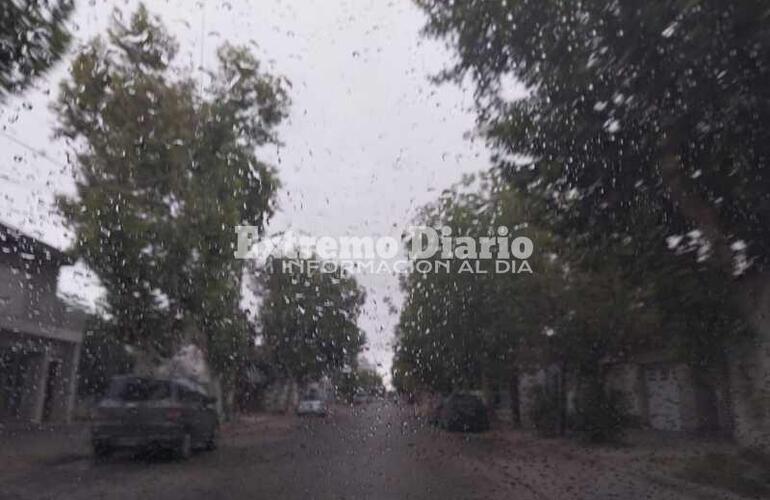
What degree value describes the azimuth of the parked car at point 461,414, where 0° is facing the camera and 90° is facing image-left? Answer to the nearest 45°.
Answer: approximately 180°

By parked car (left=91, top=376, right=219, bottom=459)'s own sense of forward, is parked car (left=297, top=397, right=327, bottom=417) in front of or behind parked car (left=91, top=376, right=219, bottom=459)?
in front

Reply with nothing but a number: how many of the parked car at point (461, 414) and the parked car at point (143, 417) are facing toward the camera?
0

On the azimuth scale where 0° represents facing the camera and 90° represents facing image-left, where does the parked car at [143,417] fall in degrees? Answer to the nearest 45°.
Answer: approximately 225°

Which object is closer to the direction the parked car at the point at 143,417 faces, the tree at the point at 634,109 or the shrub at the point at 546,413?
the shrub

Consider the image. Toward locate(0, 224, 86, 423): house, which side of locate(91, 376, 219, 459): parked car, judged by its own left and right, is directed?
left

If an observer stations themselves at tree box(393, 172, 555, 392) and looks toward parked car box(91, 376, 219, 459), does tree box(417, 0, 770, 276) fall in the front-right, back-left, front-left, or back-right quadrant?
front-left

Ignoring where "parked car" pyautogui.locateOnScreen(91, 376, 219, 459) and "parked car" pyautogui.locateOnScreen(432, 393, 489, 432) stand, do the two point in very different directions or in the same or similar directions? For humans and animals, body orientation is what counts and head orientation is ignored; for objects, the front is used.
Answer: same or similar directions

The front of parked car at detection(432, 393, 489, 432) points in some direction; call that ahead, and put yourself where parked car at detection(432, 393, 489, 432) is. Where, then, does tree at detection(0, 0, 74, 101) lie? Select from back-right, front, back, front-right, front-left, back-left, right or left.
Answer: back

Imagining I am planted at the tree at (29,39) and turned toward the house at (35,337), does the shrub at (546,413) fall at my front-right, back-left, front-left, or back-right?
front-right
